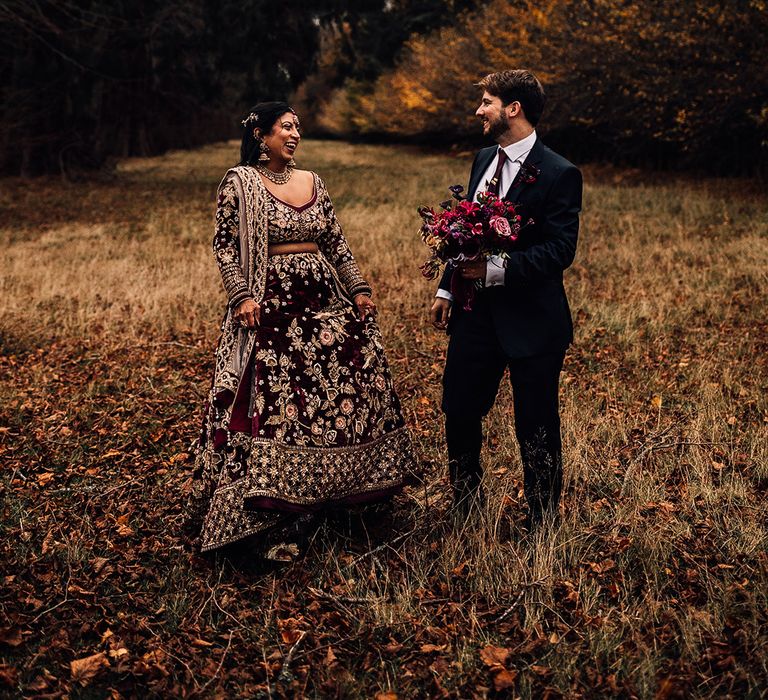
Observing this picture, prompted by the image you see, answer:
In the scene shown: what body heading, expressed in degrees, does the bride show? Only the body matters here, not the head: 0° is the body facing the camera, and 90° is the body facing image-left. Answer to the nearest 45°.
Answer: approximately 315°

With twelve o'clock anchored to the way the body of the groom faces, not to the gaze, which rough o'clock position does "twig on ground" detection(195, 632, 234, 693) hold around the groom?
The twig on ground is roughly at 12 o'clock from the groom.

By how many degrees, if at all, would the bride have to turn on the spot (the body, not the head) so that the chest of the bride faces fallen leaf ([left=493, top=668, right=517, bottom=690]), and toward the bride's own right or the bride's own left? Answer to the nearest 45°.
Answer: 0° — they already face it

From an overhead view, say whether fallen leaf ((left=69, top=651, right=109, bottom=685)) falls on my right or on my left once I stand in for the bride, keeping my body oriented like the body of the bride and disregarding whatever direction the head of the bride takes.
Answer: on my right

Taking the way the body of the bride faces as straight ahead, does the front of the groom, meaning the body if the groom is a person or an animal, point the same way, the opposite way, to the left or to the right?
to the right
